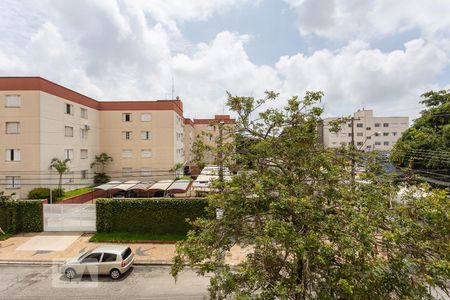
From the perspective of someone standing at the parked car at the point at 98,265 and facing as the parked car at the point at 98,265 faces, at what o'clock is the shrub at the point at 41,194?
The shrub is roughly at 1 o'clock from the parked car.

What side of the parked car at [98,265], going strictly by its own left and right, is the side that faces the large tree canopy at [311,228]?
back

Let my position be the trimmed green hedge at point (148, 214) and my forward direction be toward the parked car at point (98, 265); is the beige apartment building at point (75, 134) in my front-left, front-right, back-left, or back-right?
back-right

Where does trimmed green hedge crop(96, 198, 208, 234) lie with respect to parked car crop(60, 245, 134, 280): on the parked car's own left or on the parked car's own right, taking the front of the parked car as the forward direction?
on the parked car's own right

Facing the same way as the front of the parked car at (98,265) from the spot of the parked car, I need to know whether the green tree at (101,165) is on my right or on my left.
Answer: on my right

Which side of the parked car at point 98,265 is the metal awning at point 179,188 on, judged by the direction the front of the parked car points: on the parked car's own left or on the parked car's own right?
on the parked car's own right

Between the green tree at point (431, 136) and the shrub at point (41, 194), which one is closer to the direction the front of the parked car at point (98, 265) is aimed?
the shrub

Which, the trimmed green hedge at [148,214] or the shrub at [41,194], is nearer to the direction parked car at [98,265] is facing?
the shrub

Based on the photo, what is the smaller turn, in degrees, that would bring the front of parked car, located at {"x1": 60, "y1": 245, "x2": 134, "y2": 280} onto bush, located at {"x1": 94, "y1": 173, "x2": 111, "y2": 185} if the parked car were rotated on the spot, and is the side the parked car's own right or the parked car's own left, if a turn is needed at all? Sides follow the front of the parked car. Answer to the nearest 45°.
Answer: approximately 45° to the parked car's own right

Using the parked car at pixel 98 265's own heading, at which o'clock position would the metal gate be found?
The metal gate is roughly at 1 o'clock from the parked car.

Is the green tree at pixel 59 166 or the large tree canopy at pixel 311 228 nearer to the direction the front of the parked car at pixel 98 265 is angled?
the green tree

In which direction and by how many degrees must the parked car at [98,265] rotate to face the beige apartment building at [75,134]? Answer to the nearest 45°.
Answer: approximately 45° to its right

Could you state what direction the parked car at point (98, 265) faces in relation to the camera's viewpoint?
facing away from the viewer and to the left of the viewer

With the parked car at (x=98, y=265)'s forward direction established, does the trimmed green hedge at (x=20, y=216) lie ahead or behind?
ahead
